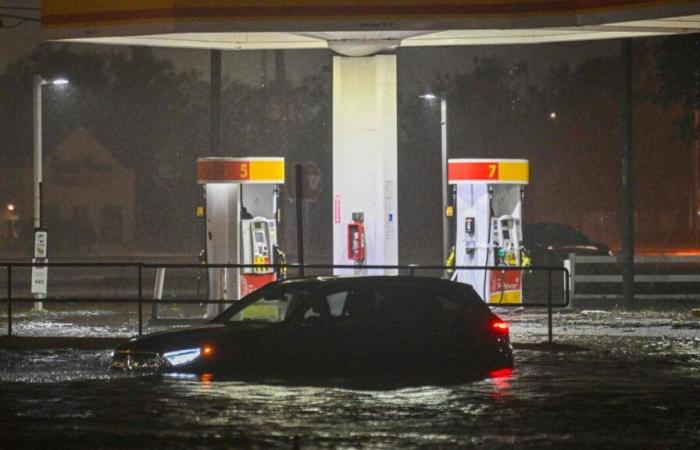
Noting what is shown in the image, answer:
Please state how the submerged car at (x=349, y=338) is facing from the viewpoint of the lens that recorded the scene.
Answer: facing the viewer and to the left of the viewer

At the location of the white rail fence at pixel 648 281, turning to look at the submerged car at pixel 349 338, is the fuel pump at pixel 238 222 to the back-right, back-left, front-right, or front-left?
front-right

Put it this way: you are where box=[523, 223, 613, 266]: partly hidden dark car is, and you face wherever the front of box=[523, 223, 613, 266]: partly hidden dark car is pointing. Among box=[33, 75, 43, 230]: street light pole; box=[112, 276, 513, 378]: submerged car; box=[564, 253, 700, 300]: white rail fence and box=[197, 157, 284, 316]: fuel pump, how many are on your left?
0

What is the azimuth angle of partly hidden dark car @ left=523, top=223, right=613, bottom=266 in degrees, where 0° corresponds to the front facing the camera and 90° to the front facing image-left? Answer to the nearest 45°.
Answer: approximately 270°

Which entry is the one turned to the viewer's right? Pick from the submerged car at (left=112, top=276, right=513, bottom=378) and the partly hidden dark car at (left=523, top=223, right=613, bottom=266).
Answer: the partly hidden dark car at (left=523, top=223, right=613, bottom=266)

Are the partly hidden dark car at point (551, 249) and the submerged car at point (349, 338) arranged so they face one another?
no

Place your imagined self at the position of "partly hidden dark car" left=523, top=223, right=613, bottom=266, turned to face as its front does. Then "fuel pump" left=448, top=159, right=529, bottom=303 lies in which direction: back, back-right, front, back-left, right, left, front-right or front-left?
right

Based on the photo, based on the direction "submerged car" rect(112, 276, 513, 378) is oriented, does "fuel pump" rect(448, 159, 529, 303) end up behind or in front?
behind

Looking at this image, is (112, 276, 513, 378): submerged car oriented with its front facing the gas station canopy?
no

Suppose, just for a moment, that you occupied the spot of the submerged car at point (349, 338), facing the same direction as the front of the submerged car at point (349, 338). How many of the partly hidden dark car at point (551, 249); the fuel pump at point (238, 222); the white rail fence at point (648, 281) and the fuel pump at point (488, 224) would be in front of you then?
0

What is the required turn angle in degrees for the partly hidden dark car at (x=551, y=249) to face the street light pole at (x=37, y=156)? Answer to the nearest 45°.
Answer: approximately 135° to its right

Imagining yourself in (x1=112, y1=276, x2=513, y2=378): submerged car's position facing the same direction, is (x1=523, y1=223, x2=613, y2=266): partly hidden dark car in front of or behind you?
behind
